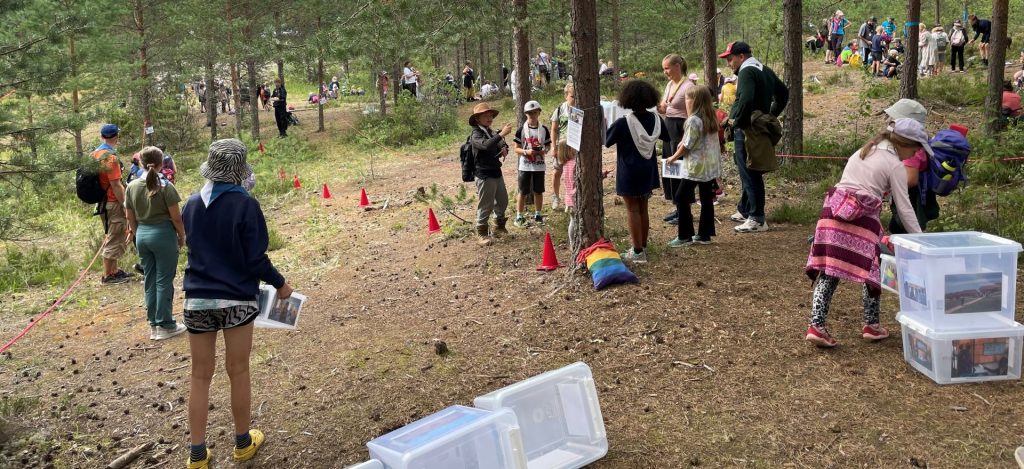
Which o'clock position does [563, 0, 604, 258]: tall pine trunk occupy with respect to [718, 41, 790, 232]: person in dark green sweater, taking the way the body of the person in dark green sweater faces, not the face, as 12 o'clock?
The tall pine trunk is roughly at 10 o'clock from the person in dark green sweater.

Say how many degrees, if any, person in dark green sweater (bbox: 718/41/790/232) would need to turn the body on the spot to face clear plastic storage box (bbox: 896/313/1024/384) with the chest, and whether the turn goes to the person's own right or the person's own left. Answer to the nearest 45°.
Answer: approximately 90° to the person's own left

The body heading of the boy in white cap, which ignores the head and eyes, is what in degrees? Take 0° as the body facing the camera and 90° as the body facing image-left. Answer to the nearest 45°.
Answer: approximately 0°

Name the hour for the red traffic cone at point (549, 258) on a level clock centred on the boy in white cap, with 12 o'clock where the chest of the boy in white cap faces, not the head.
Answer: The red traffic cone is roughly at 12 o'clock from the boy in white cap.

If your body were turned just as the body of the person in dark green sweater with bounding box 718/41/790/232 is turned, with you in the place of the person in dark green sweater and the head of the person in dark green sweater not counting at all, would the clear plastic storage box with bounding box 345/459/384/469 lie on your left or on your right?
on your left

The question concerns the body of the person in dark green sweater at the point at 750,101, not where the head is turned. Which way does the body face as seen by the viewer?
to the viewer's left

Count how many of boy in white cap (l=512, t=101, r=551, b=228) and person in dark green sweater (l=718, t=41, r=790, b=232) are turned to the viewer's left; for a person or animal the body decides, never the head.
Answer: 1

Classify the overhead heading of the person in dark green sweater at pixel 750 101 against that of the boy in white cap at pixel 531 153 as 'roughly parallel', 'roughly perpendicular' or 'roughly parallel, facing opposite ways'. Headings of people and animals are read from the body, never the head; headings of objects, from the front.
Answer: roughly perpendicular

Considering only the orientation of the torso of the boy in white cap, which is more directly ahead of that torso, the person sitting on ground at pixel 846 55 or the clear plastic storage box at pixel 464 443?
the clear plastic storage box

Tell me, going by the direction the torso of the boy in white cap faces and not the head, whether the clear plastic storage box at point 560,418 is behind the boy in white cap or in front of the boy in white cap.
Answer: in front

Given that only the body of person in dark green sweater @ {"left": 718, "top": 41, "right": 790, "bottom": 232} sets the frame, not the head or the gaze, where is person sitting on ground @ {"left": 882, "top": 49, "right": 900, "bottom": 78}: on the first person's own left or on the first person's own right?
on the first person's own right

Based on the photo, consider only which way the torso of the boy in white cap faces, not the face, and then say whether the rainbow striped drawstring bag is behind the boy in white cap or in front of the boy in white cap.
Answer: in front
